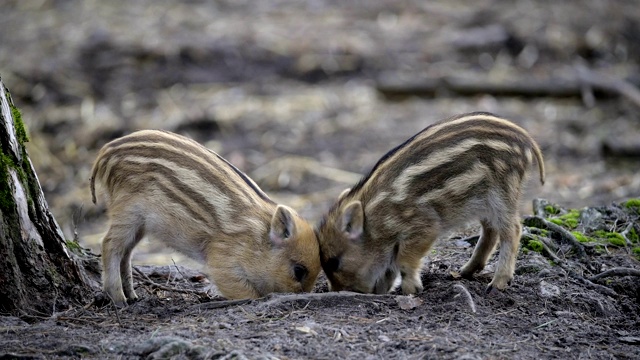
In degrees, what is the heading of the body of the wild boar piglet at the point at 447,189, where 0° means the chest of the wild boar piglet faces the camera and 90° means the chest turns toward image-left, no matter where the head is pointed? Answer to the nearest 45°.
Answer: approximately 90°

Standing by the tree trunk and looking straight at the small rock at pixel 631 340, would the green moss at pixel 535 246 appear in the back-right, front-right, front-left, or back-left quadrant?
front-left

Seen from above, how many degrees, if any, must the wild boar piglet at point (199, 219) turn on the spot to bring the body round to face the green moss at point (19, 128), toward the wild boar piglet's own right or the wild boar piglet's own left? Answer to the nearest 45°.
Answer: approximately 180°

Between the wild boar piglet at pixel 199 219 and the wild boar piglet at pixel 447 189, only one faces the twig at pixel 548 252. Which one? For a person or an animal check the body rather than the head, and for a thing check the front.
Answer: the wild boar piglet at pixel 199 219

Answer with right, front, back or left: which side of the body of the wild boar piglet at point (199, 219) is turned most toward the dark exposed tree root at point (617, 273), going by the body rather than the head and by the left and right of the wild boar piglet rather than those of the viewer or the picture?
front

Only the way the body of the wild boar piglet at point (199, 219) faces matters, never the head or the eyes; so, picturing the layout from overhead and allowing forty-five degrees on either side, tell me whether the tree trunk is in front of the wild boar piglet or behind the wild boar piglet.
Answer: behind

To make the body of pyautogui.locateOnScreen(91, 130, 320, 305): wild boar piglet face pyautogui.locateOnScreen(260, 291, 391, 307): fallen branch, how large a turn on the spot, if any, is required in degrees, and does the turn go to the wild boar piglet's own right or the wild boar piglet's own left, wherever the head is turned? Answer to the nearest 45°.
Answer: approximately 45° to the wild boar piglet's own right

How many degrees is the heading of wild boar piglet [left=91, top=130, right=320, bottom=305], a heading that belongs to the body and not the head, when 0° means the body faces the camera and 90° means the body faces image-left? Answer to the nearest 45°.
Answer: approximately 270°

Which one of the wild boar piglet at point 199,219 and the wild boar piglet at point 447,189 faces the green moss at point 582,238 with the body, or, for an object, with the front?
the wild boar piglet at point 199,219

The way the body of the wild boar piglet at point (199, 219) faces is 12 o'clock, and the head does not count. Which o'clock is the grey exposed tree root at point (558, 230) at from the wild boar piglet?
The grey exposed tree root is roughly at 12 o'clock from the wild boar piglet.

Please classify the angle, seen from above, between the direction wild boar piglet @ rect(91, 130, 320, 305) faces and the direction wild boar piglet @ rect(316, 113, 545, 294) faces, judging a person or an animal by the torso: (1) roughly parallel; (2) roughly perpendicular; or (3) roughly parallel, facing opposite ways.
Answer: roughly parallel, facing opposite ways

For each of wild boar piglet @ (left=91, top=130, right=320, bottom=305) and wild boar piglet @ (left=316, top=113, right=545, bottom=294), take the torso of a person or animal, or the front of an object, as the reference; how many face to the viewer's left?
1

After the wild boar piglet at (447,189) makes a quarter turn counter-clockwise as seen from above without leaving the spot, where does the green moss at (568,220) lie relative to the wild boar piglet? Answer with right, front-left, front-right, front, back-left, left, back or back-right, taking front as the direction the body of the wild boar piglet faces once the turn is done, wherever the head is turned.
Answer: back-left

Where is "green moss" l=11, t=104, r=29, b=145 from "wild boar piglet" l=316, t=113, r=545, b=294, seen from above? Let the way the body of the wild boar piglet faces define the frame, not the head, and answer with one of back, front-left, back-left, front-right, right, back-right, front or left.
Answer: front

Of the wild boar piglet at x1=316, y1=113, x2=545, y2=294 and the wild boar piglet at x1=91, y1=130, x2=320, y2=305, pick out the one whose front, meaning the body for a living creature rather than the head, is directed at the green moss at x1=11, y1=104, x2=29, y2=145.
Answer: the wild boar piglet at x1=316, y1=113, x2=545, y2=294

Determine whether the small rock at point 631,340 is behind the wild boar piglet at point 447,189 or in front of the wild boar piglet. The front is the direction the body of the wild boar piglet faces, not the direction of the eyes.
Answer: behind
